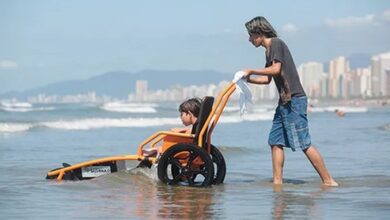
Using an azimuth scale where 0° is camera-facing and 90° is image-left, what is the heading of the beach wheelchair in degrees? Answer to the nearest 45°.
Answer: approximately 90°
